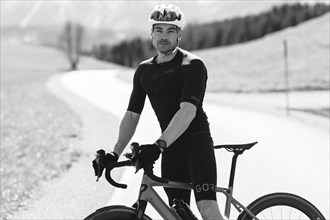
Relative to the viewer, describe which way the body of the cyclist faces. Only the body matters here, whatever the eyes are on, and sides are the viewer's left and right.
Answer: facing the viewer and to the left of the viewer

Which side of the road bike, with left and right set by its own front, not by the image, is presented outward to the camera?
left

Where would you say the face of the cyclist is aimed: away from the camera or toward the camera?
toward the camera
